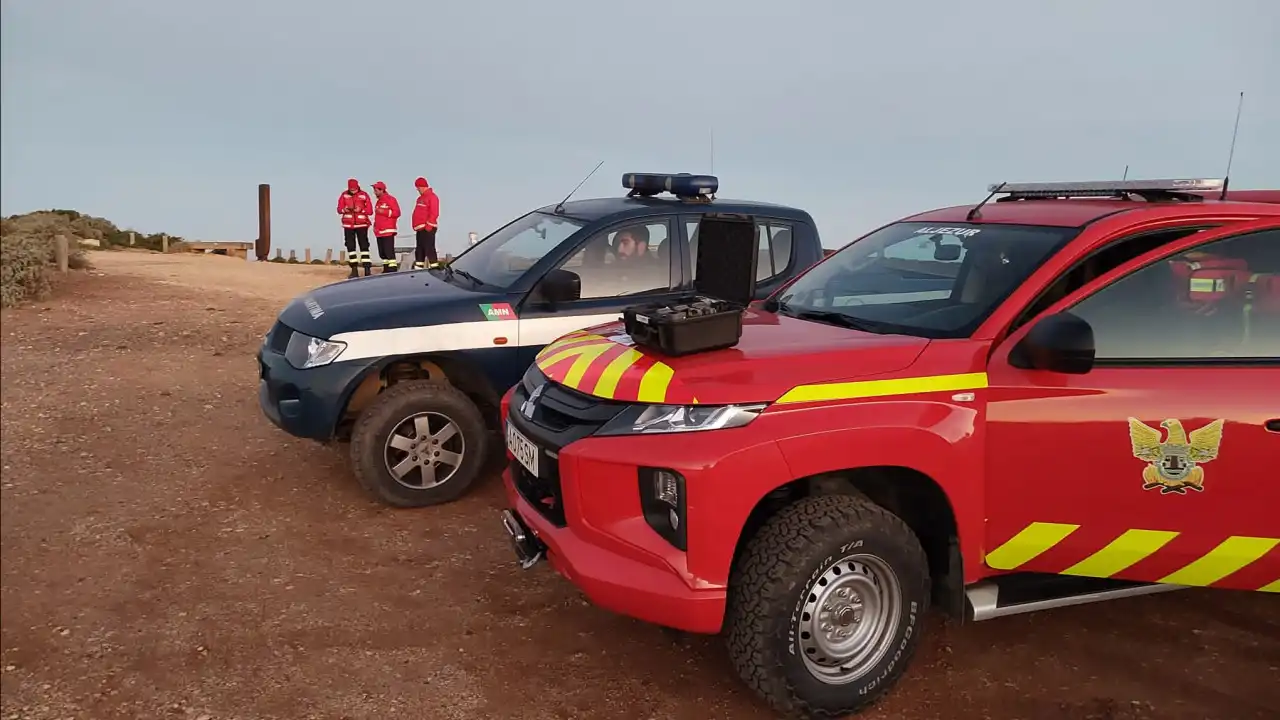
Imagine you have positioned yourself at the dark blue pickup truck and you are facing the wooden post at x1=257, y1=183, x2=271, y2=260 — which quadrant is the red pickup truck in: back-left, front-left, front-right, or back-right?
back-right

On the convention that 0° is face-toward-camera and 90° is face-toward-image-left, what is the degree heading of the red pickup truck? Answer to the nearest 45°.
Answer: approximately 45°
